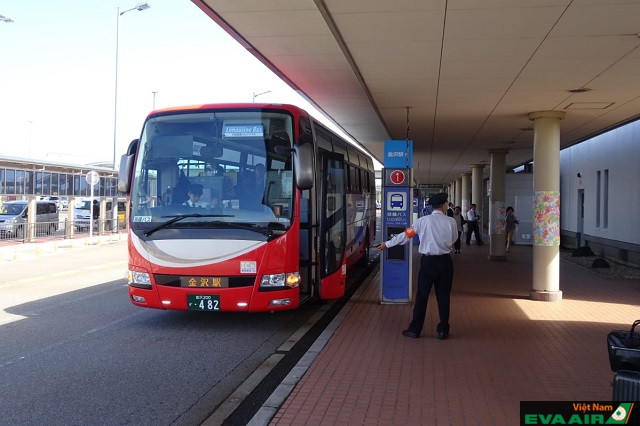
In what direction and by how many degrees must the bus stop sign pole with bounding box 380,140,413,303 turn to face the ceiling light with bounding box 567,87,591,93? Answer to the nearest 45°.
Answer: approximately 90° to its left

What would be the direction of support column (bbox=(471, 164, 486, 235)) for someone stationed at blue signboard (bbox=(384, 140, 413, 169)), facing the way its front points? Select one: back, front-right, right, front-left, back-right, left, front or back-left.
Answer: back

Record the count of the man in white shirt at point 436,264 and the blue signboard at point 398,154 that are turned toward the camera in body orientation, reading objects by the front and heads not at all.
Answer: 1

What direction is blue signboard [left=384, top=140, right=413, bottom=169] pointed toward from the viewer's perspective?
toward the camera

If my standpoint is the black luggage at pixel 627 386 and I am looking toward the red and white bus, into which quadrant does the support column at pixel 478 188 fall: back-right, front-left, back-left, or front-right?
front-right

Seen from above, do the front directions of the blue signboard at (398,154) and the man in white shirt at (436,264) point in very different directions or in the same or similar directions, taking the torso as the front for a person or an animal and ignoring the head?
very different directions

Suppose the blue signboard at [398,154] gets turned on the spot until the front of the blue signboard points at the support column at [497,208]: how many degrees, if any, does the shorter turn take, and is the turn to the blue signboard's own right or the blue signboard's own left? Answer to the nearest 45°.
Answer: approximately 180°

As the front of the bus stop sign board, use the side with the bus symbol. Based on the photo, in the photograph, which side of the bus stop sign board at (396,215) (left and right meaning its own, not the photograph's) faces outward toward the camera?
front

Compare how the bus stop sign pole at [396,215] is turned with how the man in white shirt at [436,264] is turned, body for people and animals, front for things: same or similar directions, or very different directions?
very different directions

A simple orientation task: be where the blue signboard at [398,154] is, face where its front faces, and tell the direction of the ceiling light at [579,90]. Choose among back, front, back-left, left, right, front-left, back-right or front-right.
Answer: left

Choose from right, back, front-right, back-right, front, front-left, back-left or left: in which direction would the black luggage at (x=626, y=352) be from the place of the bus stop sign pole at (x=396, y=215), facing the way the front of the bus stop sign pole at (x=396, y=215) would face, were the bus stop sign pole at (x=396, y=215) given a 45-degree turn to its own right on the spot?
front-left
